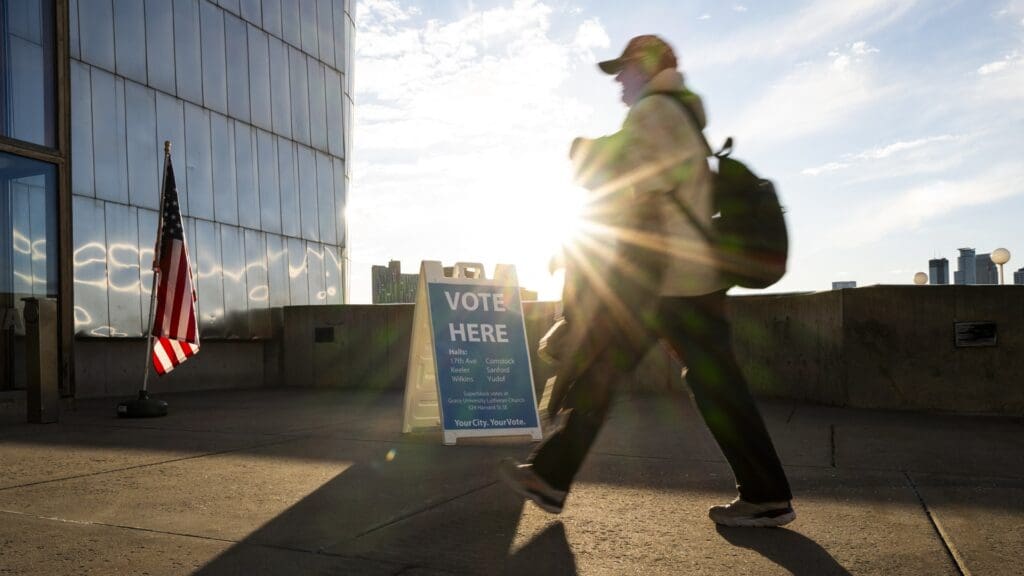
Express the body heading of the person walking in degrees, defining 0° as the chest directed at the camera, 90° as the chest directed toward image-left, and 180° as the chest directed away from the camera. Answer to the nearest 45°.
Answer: approximately 90°

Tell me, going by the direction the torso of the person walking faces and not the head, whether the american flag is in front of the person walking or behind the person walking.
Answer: in front

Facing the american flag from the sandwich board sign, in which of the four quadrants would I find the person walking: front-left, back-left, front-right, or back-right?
back-left

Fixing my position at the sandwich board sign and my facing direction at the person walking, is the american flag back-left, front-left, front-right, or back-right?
back-right

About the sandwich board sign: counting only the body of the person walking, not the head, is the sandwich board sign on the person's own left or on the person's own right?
on the person's own right

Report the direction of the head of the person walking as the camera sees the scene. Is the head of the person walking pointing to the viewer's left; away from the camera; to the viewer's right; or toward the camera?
to the viewer's left
